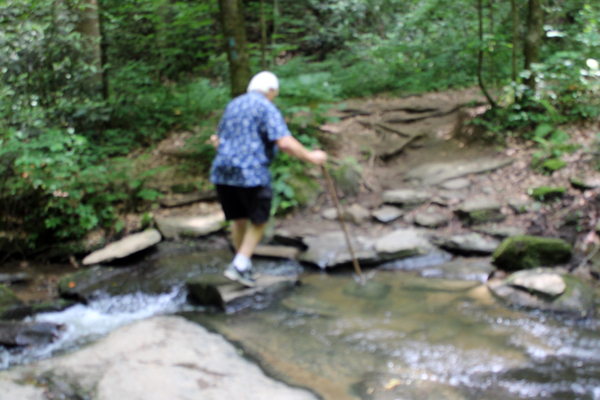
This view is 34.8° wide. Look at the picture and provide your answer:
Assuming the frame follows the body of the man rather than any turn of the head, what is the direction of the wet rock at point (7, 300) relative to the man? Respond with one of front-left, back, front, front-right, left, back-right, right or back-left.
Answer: back-left

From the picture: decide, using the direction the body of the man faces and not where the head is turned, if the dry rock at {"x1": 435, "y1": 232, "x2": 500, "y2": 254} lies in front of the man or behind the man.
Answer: in front

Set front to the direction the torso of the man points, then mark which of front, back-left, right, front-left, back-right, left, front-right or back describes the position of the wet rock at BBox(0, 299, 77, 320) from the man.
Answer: back-left

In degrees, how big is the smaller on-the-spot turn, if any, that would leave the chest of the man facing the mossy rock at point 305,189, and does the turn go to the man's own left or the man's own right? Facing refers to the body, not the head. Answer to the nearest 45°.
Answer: approximately 45° to the man's own left

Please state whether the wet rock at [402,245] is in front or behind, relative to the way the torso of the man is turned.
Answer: in front

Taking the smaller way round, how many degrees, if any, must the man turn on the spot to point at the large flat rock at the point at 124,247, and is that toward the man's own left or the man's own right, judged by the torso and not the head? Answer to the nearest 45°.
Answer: approximately 90° to the man's own left

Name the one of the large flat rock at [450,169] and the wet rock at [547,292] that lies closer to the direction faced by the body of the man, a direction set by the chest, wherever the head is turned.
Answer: the large flat rock

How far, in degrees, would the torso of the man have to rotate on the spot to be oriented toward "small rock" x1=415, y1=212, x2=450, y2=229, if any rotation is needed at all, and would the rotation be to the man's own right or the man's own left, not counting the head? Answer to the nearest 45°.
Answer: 0° — they already face it

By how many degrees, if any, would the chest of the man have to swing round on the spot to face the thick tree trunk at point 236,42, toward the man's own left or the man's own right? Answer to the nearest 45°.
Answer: approximately 45° to the man's own left

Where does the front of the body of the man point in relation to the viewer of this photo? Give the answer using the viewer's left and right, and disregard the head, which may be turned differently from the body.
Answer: facing away from the viewer and to the right of the viewer
